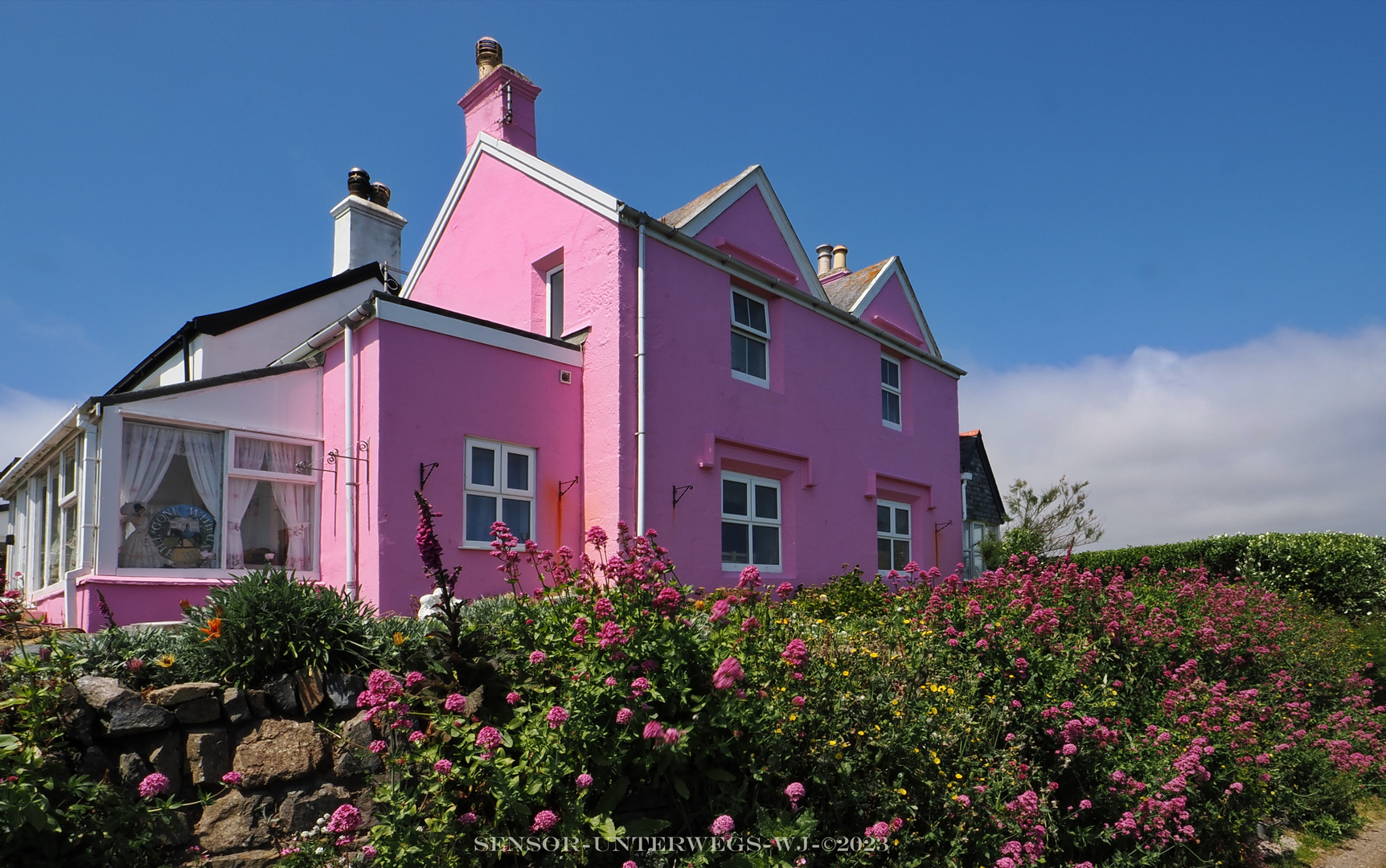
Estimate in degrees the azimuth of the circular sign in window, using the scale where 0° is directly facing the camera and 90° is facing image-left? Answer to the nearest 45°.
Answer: approximately 0°

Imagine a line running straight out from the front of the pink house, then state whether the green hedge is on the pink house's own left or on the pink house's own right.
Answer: on the pink house's own left
